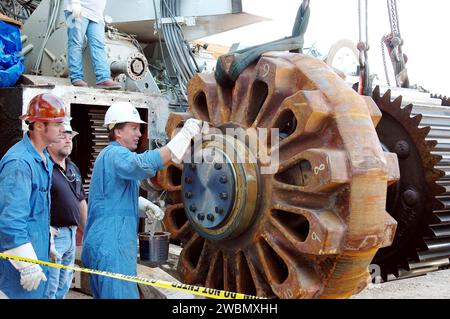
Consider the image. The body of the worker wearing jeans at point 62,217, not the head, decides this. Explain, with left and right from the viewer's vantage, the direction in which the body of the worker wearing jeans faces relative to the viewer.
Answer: facing the viewer and to the right of the viewer

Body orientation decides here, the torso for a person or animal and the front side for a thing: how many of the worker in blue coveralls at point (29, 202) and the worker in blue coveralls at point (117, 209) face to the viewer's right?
2

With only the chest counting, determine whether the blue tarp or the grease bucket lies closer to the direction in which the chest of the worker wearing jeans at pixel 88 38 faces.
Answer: the grease bucket

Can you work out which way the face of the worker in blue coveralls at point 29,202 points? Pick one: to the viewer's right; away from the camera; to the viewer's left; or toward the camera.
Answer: to the viewer's right

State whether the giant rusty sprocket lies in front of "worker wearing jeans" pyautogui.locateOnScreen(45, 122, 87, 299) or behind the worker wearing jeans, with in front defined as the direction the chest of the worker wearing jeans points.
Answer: in front

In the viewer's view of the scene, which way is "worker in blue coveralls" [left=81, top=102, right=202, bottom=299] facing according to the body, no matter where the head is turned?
to the viewer's right

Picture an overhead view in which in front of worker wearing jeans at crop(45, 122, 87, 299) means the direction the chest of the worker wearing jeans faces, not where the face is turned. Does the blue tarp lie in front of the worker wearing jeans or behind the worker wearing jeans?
behind

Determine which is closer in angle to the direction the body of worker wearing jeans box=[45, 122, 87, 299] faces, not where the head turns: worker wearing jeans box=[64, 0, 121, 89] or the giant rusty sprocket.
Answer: the giant rusty sprocket

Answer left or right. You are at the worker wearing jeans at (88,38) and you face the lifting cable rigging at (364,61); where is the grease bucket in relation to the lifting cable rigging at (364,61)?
right

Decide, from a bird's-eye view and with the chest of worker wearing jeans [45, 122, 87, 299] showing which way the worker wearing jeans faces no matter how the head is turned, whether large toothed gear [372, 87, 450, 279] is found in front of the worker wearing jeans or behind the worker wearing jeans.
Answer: in front

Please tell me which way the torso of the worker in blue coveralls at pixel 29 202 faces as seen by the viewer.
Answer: to the viewer's right

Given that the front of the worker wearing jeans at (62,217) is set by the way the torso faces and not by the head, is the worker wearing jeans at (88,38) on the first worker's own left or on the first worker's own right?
on the first worker's own left

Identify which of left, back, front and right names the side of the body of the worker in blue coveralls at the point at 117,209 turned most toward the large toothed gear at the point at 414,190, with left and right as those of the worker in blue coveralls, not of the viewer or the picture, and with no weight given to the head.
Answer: front
